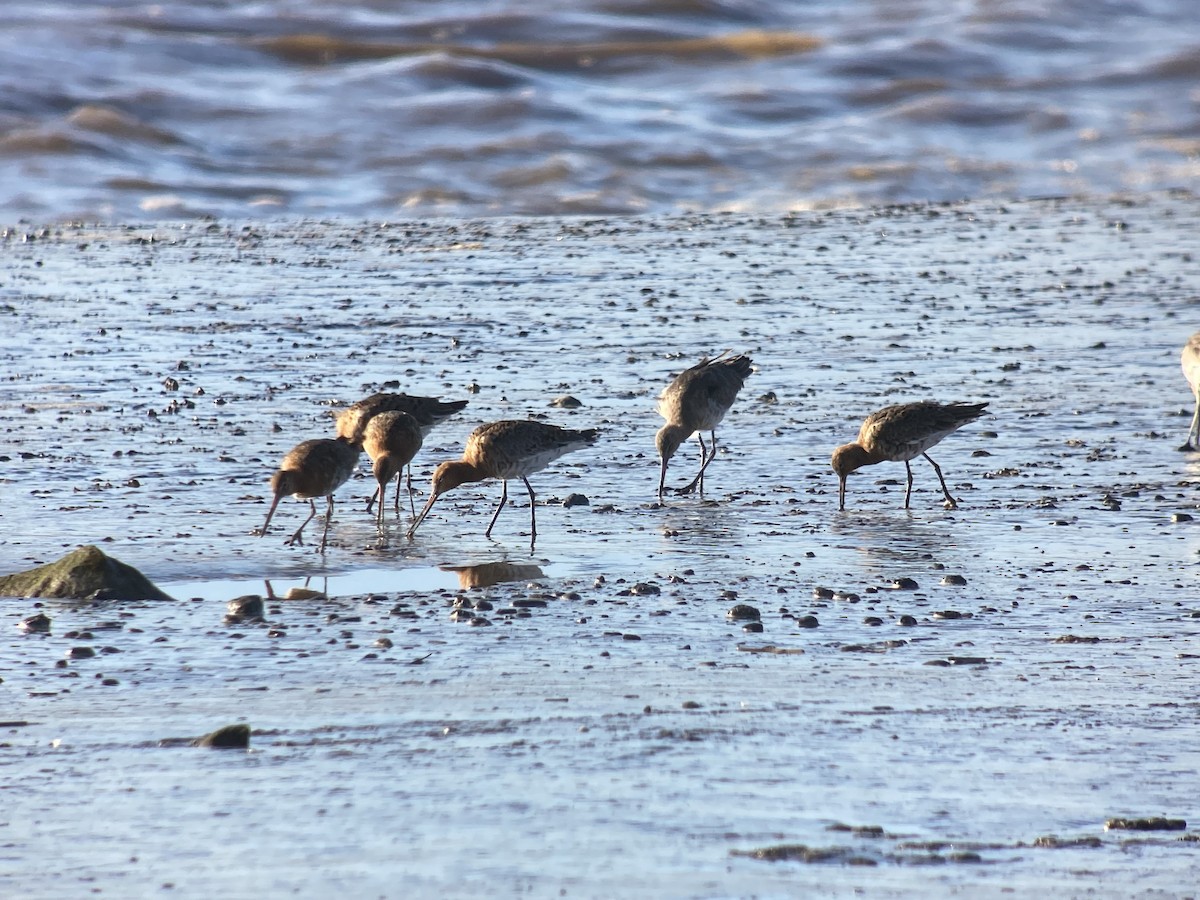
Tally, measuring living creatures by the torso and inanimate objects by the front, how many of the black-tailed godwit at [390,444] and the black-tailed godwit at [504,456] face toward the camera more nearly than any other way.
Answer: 1

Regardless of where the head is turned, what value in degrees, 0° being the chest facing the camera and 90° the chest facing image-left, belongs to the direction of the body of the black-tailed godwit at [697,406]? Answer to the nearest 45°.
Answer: approximately 45°

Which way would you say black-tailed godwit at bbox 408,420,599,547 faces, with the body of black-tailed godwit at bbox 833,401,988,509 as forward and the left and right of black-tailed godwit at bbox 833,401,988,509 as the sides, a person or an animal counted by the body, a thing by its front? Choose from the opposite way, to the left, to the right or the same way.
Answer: the same way

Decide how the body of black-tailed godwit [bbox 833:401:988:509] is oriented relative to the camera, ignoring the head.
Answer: to the viewer's left

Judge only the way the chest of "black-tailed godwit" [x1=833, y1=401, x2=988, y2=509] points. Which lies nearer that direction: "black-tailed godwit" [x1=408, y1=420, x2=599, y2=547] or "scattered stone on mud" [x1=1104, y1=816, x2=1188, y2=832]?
the black-tailed godwit

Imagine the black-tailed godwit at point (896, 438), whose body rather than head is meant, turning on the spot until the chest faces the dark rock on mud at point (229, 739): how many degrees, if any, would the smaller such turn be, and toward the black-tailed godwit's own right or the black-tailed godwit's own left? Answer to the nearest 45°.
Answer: approximately 45° to the black-tailed godwit's own left

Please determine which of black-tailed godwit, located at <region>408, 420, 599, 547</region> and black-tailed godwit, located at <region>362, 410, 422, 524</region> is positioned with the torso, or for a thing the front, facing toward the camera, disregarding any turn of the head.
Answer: black-tailed godwit, located at <region>362, 410, 422, 524</region>

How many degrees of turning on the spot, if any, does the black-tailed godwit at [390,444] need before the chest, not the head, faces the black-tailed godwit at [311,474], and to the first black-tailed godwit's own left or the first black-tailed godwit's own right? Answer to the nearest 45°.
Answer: approximately 45° to the first black-tailed godwit's own right

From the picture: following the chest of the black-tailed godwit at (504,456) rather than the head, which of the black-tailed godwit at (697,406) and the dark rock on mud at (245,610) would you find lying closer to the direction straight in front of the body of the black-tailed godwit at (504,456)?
the dark rock on mud

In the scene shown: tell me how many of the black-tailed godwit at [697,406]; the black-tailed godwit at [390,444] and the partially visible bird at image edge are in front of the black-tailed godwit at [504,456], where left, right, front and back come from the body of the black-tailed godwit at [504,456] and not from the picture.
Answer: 1

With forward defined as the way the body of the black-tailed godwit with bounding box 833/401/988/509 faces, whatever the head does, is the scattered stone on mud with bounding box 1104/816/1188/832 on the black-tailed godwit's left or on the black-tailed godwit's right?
on the black-tailed godwit's left

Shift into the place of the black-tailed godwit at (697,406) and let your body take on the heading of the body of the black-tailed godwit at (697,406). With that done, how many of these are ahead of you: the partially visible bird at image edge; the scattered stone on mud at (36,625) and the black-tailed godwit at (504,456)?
2

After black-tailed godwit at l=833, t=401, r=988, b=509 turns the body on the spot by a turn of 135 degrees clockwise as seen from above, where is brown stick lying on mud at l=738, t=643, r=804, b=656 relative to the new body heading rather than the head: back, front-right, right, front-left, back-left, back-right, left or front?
back-right

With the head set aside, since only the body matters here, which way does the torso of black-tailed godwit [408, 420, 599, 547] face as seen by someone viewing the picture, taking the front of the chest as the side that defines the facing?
to the viewer's left

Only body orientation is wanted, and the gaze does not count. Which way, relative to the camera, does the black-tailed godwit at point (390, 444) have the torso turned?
toward the camera

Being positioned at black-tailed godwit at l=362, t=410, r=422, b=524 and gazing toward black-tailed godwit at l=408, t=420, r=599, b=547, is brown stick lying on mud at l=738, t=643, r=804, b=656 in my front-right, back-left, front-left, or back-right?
front-right

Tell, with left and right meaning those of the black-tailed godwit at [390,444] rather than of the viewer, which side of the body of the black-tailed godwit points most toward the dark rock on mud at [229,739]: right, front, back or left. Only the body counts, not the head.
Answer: front

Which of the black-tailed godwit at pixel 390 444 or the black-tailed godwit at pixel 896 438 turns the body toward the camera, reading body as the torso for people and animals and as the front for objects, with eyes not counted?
the black-tailed godwit at pixel 390 444

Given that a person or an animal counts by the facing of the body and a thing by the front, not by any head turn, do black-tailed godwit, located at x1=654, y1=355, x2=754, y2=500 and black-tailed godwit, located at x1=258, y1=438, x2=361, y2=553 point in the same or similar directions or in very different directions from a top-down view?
same or similar directions

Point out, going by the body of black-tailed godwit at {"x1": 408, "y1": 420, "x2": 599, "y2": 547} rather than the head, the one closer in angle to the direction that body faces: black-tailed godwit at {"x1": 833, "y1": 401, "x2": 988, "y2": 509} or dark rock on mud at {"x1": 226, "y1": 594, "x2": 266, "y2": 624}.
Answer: the dark rock on mud
